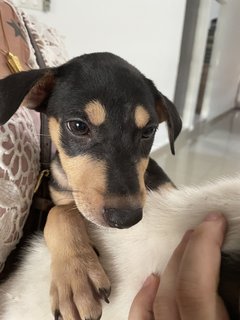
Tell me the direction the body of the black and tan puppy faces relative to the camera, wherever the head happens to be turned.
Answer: toward the camera
